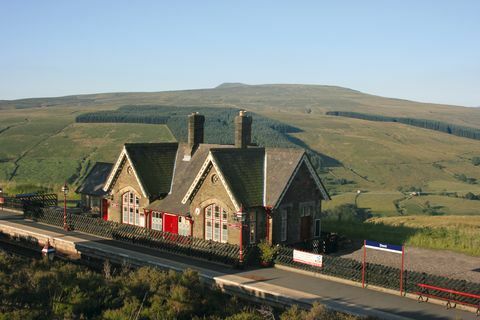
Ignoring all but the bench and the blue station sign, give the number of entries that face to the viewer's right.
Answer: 0

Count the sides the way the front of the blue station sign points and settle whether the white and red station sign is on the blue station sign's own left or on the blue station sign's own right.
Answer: on the blue station sign's own right

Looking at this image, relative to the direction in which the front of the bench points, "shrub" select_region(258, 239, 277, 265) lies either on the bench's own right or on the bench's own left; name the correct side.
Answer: on the bench's own right

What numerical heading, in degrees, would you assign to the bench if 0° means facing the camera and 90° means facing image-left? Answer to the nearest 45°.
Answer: approximately 45°

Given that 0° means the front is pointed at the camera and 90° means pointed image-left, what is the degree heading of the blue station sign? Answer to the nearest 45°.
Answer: approximately 45°

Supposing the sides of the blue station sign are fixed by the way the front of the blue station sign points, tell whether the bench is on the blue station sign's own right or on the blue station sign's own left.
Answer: on the blue station sign's own left

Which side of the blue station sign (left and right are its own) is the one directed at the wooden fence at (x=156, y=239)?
right

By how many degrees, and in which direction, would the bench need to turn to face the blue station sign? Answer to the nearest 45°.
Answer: approximately 90° to its right
